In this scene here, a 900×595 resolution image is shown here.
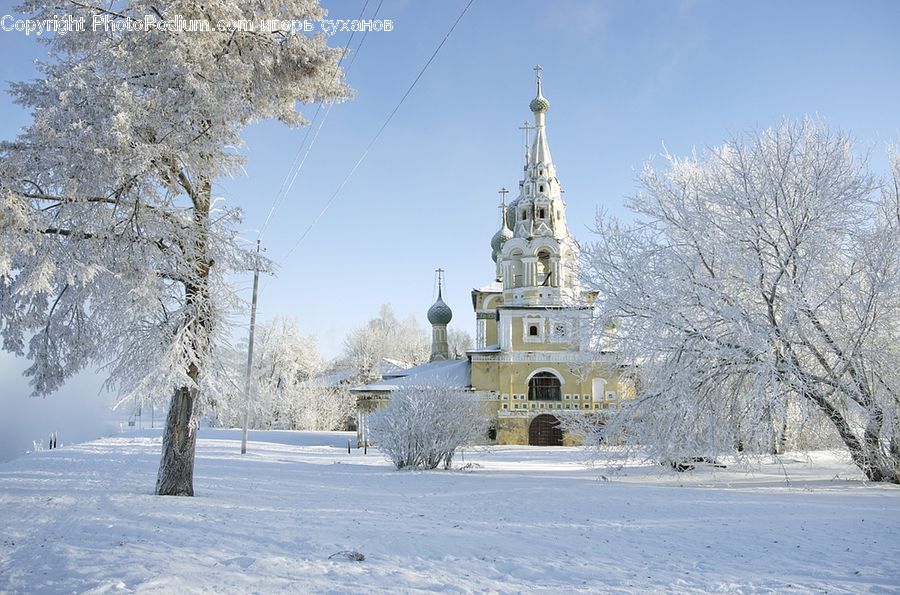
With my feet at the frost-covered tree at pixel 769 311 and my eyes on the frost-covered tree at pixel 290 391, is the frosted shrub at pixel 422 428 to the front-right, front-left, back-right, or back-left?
front-left

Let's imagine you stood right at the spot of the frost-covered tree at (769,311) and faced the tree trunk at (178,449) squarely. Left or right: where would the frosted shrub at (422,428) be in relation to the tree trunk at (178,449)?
right

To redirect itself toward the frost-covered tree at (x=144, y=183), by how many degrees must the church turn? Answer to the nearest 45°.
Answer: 0° — it already faces it

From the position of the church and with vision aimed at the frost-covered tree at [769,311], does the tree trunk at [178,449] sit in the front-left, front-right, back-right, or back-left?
front-right

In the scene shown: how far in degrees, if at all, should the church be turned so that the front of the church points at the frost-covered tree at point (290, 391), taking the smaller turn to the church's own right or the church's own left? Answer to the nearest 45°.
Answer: approximately 135° to the church's own right

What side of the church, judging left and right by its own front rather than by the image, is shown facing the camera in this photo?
front

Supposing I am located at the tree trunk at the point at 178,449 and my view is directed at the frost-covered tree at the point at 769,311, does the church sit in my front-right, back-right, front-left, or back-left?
front-left

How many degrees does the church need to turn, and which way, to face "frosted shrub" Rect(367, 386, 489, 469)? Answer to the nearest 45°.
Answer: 0° — it already faces it

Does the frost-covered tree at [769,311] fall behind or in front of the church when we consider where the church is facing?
in front

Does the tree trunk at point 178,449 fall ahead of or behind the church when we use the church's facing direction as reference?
ahead

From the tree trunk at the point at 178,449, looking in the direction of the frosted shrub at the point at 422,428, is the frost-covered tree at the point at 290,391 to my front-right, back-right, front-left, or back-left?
front-left

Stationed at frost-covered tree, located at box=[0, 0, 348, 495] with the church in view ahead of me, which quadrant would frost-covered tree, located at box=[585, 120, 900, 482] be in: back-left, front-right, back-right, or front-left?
front-right
